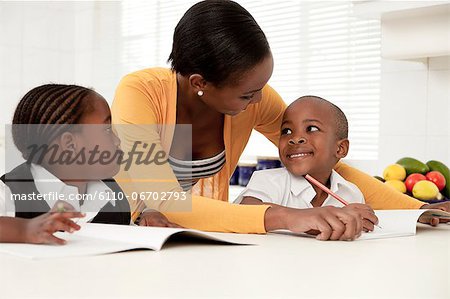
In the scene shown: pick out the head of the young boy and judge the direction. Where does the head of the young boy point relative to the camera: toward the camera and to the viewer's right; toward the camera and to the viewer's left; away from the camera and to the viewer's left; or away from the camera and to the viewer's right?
toward the camera and to the viewer's left

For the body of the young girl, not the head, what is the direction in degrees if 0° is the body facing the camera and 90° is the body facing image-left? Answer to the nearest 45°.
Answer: approximately 315°

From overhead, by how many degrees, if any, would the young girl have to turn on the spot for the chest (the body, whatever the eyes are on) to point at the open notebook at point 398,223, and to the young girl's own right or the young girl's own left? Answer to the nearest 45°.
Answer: approximately 45° to the young girl's own left

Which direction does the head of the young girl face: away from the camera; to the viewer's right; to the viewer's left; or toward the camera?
to the viewer's right

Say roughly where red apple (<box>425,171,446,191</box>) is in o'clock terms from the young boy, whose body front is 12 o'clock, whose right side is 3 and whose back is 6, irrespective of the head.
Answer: The red apple is roughly at 7 o'clock from the young boy.

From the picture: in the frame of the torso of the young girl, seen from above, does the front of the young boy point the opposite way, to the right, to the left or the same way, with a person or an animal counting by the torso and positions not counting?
to the right

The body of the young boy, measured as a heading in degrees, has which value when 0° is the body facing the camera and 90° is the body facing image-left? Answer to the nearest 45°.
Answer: approximately 0°

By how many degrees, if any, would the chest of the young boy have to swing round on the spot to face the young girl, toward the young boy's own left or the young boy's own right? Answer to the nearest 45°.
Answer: approximately 45° to the young boy's own right

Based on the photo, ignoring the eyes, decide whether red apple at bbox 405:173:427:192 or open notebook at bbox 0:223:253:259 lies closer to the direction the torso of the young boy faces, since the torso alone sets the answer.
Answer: the open notebook
